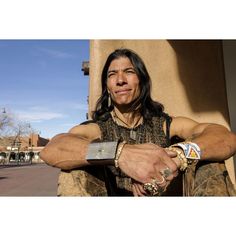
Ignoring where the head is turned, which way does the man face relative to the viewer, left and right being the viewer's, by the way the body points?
facing the viewer

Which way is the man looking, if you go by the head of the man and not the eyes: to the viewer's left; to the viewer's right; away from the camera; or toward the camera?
toward the camera
